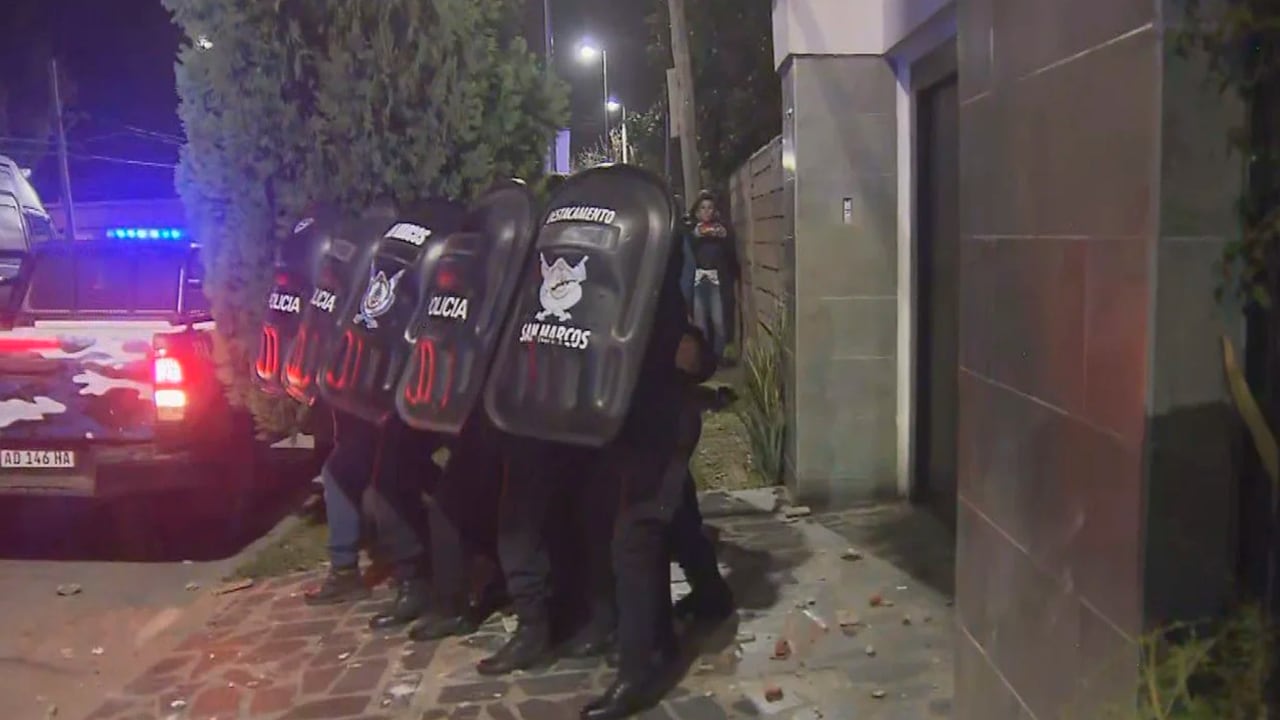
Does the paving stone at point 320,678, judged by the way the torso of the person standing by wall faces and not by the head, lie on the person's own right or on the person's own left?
on the person's own right

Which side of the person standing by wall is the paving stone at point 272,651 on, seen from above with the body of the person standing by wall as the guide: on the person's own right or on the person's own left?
on the person's own right

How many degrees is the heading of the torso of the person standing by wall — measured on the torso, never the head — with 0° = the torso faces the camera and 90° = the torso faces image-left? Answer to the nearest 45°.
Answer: approximately 0°

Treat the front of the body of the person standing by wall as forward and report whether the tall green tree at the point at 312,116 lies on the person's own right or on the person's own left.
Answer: on the person's own right
